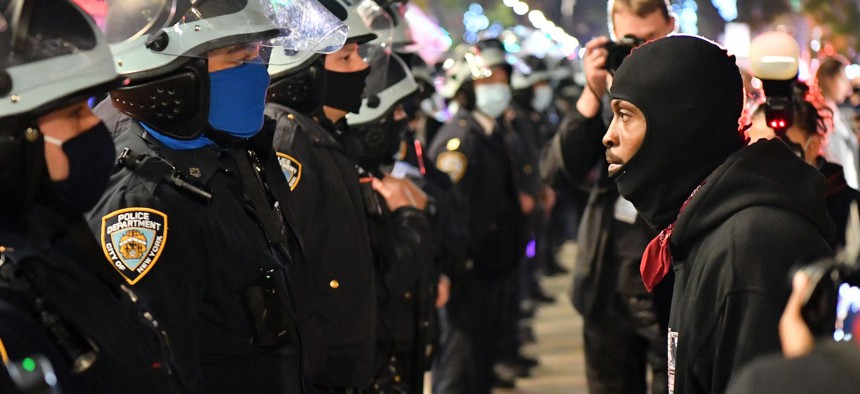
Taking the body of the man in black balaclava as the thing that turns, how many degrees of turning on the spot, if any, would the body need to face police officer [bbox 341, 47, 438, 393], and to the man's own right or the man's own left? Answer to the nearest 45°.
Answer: approximately 45° to the man's own right

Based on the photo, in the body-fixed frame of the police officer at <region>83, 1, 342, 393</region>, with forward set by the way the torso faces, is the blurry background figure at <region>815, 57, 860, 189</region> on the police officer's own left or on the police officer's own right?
on the police officer's own left

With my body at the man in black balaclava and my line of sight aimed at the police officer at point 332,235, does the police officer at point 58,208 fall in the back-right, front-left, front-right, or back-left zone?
front-left

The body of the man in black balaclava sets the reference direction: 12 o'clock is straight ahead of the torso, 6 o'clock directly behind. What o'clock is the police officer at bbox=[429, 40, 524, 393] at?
The police officer is roughly at 2 o'clock from the man in black balaclava.

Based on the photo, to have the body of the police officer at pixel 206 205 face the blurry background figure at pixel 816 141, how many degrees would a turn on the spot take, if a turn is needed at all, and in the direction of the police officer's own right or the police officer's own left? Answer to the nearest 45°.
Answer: approximately 45° to the police officer's own left

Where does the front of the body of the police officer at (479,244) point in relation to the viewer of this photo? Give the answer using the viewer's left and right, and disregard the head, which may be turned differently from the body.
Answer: facing the viewer and to the right of the viewer

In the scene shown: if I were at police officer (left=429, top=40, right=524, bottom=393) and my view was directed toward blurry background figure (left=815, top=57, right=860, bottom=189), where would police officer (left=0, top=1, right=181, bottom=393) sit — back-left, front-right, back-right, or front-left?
back-right

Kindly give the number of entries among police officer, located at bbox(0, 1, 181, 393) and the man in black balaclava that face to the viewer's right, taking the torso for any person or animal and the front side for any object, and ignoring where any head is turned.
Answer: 1

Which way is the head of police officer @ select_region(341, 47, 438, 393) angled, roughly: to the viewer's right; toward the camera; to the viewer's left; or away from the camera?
to the viewer's right

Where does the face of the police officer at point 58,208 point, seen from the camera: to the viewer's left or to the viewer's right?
to the viewer's right

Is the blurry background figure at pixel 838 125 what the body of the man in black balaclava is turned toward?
no

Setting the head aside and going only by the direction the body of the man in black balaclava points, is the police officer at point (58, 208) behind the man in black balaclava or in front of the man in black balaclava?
in front

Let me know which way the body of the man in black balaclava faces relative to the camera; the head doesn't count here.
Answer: to the viewer's left

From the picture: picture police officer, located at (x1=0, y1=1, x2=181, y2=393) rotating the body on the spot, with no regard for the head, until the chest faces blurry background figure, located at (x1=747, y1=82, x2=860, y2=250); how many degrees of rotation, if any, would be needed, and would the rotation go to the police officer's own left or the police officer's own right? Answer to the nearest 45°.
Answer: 0° — they already face them

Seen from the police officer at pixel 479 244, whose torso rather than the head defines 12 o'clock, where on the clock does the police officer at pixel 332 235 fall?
the police officer at pixel 332 235 is roughly at 2 o'clock from the police officer at pixel 479 244.

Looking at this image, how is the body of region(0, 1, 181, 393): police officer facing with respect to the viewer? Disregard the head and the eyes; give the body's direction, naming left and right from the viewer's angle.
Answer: facing to the right of the viewer
